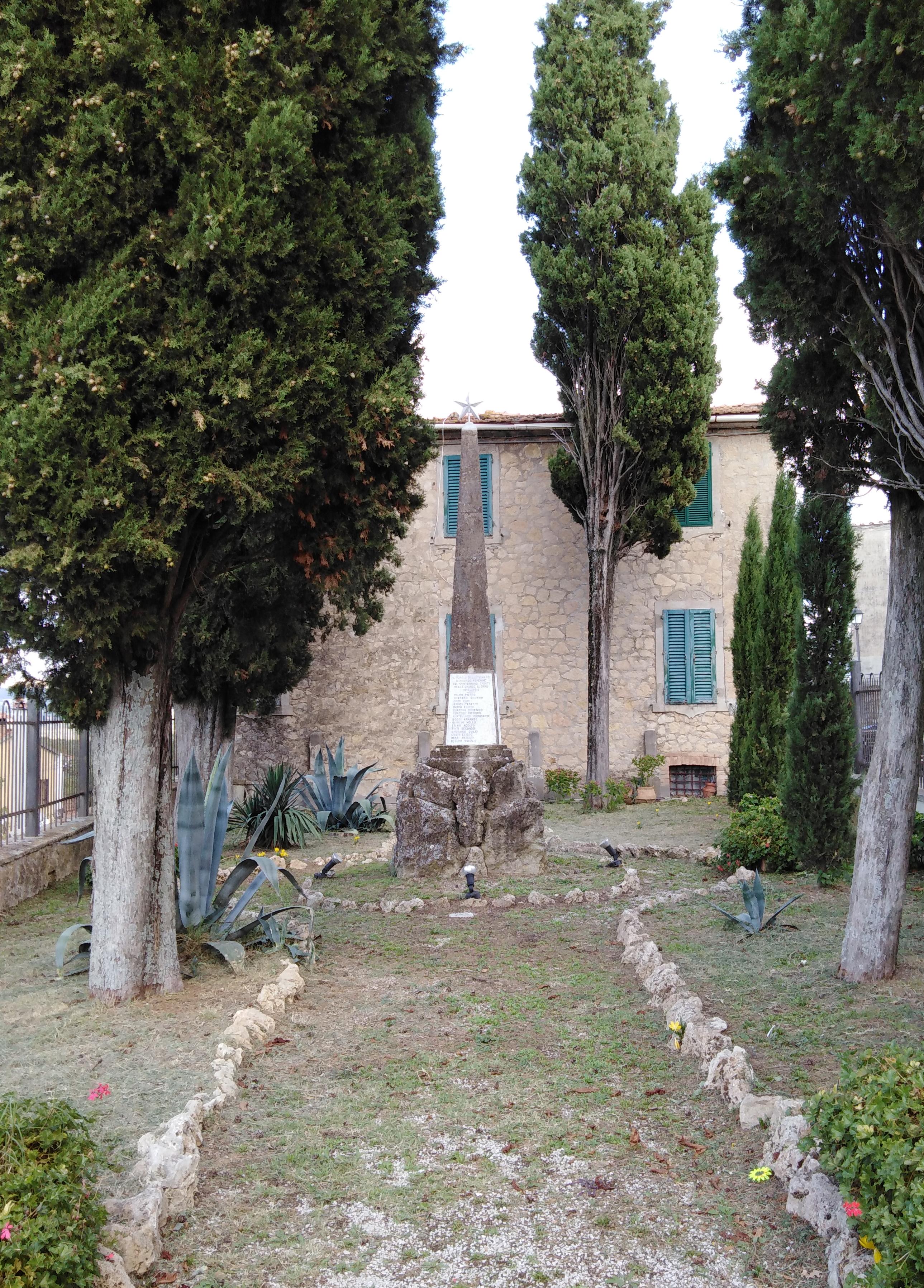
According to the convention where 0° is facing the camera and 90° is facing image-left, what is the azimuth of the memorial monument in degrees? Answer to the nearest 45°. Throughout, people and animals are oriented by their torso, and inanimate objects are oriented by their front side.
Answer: approximately 0°

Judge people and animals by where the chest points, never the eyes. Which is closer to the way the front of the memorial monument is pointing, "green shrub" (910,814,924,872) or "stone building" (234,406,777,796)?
the green shrub

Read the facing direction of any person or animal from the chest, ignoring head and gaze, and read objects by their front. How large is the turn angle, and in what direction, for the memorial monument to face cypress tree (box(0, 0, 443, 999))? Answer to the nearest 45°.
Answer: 0° — it already faces it

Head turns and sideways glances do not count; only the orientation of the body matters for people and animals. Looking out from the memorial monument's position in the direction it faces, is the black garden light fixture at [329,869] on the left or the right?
on its right

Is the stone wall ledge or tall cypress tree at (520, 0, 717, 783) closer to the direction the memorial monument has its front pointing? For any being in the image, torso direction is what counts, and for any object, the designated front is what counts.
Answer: the stone wall ledge

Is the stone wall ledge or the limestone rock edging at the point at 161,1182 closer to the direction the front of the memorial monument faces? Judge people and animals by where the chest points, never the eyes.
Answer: the limestone rock edging

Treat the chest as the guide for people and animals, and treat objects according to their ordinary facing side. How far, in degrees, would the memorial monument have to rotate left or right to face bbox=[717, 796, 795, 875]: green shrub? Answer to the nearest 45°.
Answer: approximately 90° to its left

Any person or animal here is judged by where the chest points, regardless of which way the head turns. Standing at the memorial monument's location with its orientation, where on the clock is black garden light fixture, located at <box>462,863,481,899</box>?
The black garden light fixture is roughly at 12 o'clock from the memorial monument.

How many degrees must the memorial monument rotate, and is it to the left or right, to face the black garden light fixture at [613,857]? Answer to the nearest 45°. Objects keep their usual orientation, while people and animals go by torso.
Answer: approximately 90° to its left
